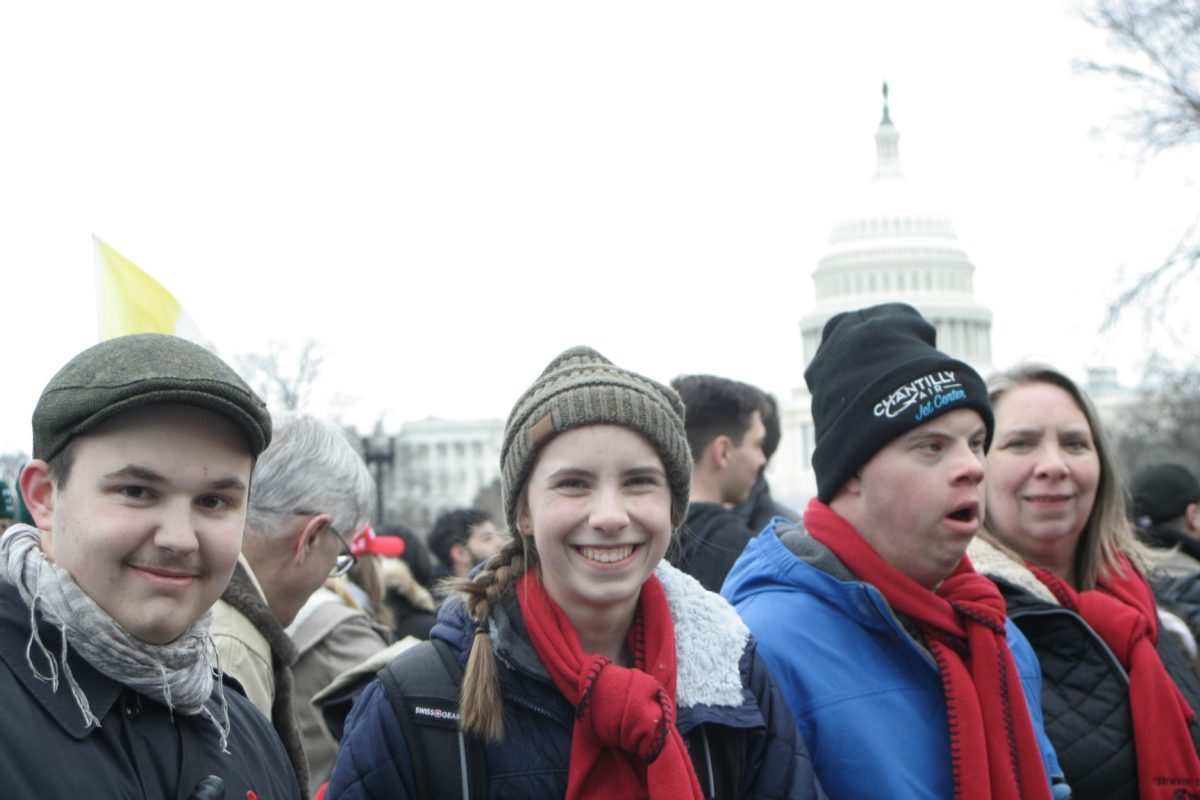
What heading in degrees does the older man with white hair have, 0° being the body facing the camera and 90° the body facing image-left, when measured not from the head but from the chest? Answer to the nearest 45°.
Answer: approximately 225°

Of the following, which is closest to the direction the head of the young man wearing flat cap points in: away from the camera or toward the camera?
toward the camera

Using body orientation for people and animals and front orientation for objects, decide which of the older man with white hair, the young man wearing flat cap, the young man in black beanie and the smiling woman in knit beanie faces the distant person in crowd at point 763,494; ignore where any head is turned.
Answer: the older man with white hair

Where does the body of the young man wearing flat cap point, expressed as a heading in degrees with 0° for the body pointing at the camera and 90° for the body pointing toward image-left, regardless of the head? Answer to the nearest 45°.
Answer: approximately 315°

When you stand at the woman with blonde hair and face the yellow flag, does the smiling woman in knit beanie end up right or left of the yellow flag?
left

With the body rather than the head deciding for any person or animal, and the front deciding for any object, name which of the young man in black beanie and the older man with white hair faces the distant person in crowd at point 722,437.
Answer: the older man with white hair

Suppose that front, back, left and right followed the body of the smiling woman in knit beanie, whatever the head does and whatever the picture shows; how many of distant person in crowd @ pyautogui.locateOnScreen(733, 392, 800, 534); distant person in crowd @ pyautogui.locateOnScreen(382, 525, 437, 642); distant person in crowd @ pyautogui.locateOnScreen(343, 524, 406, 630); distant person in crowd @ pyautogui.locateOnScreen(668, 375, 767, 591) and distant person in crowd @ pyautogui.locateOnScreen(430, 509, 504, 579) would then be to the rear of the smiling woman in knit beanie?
5

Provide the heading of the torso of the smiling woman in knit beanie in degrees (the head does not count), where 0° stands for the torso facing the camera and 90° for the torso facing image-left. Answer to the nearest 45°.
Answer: approximately 0°

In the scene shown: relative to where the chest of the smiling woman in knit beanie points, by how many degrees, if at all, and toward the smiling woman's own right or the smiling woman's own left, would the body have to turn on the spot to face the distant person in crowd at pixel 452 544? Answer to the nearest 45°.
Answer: approximately 180°

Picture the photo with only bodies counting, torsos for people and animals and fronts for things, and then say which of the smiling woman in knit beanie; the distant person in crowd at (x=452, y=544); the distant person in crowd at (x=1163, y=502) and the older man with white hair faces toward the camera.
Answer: the smiling woman in knit beanie

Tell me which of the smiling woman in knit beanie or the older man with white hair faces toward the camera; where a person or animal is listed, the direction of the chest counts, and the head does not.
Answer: the smiling woman in knit beanie

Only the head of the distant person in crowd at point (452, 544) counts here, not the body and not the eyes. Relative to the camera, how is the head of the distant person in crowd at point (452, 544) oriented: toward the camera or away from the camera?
toward the camera
